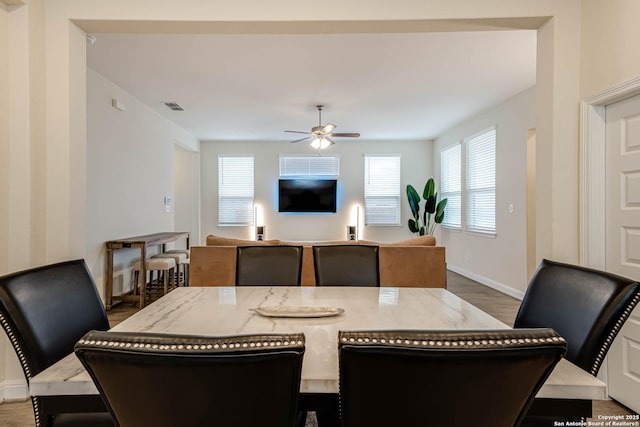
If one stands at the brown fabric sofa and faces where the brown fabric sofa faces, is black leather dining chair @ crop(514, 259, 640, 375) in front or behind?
behind

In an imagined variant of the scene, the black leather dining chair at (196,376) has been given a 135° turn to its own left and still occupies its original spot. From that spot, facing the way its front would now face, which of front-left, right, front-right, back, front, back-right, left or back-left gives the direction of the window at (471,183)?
back

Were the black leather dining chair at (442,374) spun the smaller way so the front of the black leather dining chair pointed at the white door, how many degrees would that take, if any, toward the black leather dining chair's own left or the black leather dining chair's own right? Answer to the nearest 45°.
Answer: approximately 45° to the black leather dining chair's own right

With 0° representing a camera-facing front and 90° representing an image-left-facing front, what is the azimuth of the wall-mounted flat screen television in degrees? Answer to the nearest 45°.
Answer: approximately 0°

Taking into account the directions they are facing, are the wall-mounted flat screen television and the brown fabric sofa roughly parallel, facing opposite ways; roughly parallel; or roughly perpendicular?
roughly parallel, facing opposite ways

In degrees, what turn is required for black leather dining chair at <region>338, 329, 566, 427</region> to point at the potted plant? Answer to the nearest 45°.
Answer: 0° — it already faces it

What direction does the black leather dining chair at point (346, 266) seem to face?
toward the camera

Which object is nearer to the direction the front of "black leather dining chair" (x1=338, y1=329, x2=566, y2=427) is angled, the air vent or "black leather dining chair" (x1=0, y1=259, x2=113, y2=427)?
the air vent

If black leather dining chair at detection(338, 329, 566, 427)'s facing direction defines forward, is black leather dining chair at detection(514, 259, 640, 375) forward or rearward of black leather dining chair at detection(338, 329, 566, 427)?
forward

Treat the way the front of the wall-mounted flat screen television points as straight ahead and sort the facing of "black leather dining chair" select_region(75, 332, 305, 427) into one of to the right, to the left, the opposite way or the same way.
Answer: the opposite way

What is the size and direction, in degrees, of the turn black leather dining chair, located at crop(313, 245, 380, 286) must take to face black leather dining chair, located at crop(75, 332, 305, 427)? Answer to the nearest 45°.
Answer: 0° — it already faces it

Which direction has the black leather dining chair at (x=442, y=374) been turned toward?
away from the camera

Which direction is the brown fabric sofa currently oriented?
away from the camera

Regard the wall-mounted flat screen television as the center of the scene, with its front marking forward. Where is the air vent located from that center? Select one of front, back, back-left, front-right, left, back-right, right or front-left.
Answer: front-right

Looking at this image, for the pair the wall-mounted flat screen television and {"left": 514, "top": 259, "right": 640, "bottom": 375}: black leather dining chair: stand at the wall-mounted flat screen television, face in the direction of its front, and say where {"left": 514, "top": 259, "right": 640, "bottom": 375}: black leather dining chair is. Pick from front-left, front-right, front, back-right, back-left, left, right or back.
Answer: front

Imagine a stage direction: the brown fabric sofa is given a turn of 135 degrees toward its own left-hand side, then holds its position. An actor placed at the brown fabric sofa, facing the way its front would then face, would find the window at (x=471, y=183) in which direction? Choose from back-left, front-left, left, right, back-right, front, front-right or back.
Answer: back

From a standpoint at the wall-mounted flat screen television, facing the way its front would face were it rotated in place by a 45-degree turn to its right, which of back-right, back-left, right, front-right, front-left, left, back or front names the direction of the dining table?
front-left

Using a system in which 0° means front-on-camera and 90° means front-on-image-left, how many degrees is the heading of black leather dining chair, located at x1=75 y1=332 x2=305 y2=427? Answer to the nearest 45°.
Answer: approximately 180°

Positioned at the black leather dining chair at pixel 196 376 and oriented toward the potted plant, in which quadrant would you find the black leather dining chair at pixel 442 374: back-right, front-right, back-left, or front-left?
front-right

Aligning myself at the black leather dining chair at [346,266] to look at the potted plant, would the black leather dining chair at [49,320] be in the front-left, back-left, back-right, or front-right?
back-left

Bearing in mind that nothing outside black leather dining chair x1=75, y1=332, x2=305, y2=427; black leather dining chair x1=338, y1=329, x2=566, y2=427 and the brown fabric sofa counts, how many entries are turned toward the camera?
0

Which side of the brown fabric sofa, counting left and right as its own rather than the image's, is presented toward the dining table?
back

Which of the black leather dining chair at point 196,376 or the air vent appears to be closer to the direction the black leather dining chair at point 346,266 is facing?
the black leather dining chair
